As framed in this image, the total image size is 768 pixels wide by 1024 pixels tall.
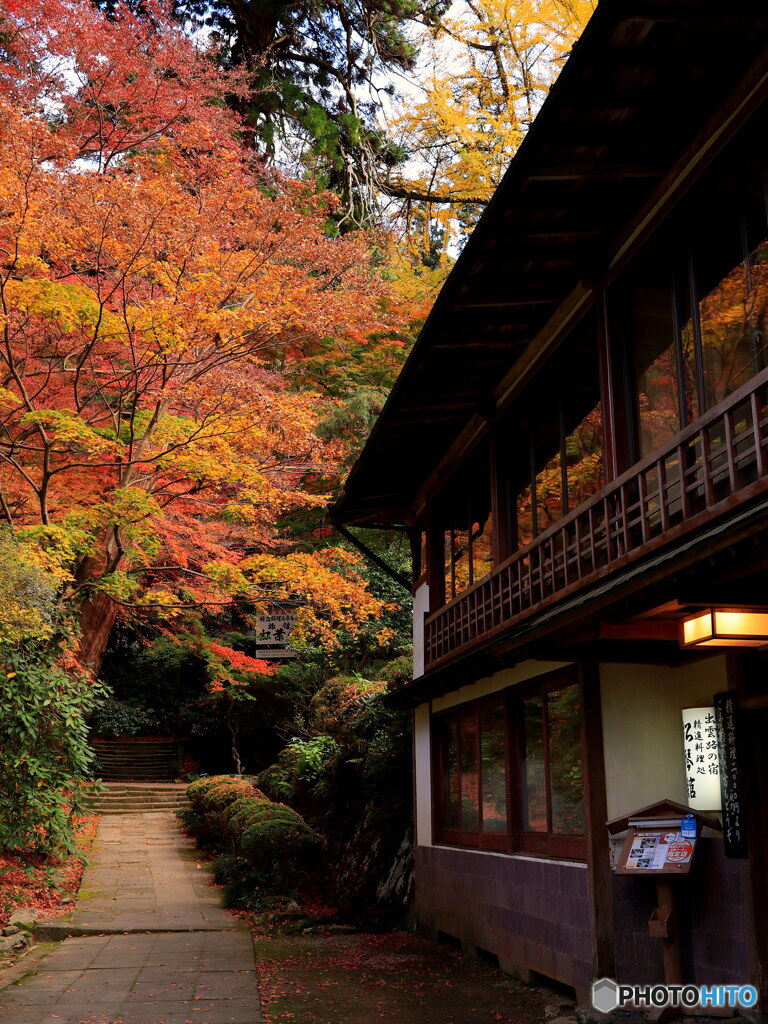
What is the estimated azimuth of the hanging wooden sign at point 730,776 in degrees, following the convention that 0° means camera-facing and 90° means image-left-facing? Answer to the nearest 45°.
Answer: approximately 45°

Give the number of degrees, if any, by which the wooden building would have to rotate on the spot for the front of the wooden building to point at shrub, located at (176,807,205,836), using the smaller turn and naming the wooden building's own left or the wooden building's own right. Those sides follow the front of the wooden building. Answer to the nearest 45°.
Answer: approximately 90° to the wooden building's own right

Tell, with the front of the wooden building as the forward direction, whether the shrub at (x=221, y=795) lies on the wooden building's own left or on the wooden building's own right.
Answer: on the wooden building's own right

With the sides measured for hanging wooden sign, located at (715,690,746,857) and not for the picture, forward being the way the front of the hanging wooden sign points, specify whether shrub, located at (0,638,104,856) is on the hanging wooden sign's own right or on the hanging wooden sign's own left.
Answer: on the hanging wooden sign's own right

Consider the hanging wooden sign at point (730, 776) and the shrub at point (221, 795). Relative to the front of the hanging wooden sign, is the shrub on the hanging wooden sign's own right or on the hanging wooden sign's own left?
on the hanging wooden sign's own right

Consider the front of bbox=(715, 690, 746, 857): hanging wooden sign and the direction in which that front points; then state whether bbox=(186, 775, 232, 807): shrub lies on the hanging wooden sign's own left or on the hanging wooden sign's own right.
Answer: on the hanging wooden sign's own right

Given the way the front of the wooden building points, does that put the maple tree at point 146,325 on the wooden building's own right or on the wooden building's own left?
on the wooden building's own right

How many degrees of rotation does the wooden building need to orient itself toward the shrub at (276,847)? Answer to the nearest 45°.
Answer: approximately 90° to its right

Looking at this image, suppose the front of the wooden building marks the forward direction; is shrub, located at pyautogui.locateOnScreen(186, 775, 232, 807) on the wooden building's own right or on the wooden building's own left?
on the wooden building's own right

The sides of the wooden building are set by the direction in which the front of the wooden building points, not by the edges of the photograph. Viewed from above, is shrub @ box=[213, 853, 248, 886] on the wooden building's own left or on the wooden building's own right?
on the wooden building's own right

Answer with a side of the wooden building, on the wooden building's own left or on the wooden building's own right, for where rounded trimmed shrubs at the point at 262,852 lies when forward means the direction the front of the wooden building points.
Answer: on the wooden building's own right

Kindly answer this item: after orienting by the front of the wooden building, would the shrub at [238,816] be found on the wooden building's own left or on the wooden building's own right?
on the wooden building's own right

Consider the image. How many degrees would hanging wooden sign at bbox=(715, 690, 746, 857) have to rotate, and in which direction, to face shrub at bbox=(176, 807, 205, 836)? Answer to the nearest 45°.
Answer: approximately 90° to its right

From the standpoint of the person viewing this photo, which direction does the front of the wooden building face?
facing the viewer and to the left of the viewer
